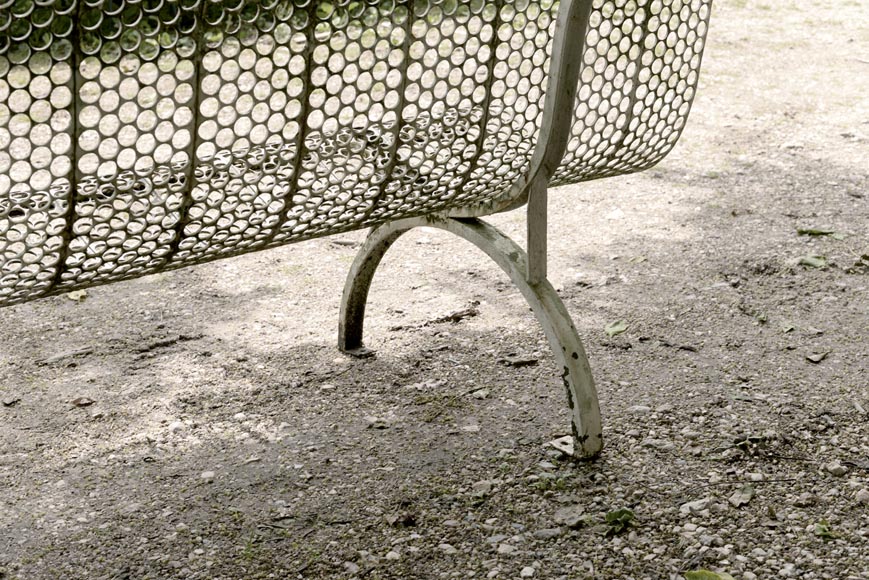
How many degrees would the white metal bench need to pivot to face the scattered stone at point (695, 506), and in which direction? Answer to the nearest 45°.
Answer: approximately 135° to its right

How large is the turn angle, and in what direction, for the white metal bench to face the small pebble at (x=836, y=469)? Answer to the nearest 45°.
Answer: approximately 135° to its right

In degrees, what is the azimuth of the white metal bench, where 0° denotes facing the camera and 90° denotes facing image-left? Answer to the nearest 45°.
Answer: approximately 135°
